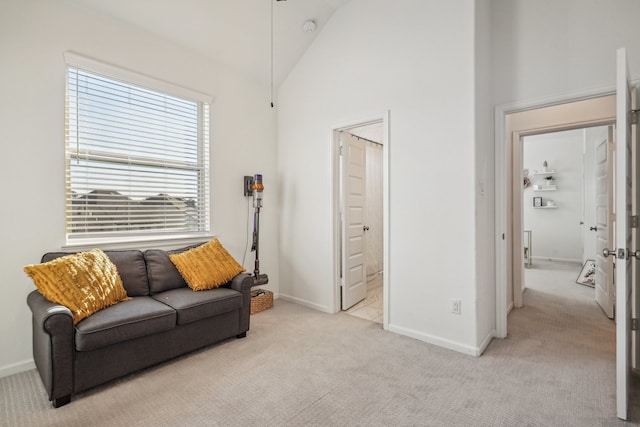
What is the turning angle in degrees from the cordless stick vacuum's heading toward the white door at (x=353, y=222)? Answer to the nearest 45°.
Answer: approximately 45° to its left

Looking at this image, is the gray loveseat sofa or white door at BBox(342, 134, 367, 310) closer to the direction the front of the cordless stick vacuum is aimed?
the white door

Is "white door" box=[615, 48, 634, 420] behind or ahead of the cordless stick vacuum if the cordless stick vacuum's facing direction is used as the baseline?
ahead

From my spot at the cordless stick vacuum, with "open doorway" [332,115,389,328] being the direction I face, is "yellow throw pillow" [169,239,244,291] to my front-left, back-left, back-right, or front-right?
back-right

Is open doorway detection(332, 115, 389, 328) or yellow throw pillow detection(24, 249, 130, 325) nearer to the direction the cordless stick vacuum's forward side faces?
the open doorway

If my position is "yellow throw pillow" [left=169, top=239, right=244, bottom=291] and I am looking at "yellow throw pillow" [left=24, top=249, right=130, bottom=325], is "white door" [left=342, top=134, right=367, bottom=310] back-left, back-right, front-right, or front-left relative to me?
back-left

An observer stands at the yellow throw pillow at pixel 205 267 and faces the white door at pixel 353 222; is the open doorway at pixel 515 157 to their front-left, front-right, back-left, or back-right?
front-right

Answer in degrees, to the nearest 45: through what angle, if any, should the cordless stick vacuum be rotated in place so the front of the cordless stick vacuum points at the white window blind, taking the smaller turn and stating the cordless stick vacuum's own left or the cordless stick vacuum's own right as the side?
approximately 90° to the cordless stick vacuum's own right

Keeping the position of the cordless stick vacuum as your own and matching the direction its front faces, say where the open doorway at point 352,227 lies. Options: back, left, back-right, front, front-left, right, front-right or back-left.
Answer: front-left

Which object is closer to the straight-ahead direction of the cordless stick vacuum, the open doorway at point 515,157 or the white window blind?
the open doorway

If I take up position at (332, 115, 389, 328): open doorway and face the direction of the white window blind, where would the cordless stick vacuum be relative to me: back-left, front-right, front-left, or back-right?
front-right

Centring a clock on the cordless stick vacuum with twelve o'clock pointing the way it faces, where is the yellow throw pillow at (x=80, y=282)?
The yellow throw pillow is roughly at 3 o'clock from the cordless stick vacuum.

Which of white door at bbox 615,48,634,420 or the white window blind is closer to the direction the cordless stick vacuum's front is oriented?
the white door

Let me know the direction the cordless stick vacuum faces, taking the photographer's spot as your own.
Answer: facing the viewer and to the right of the viewer

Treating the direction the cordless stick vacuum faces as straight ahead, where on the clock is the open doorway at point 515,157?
The open doorway is roughly at 11 o'clock from the cordless stick vacuum.

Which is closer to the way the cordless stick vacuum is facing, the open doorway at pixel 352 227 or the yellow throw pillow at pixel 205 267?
the open doorway
